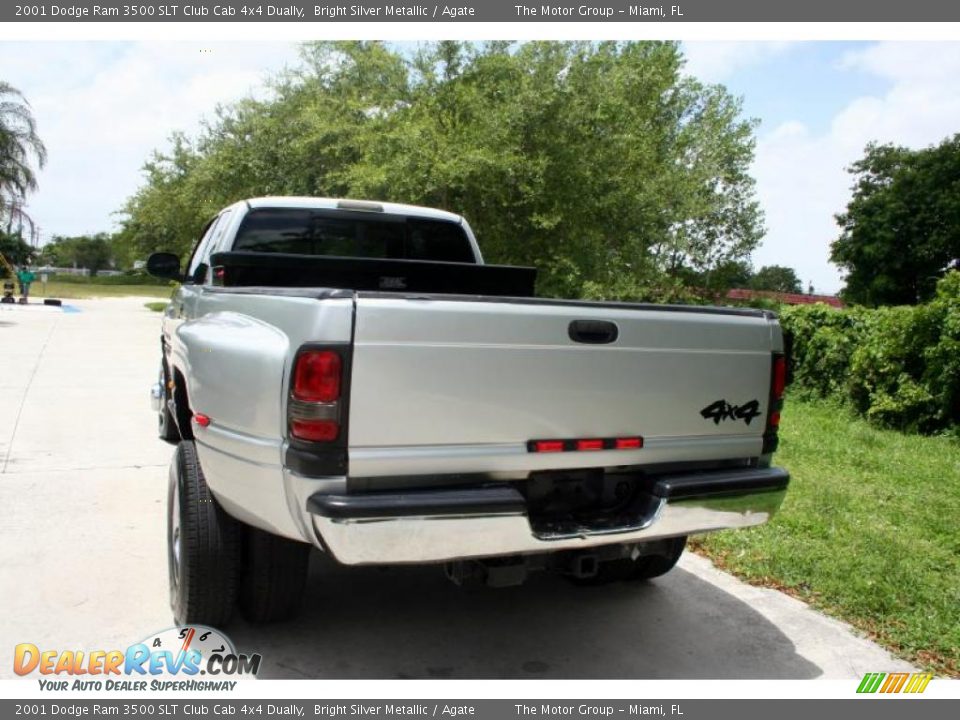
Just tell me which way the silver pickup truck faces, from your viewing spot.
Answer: facing away from the viewer and to the left of the viewer

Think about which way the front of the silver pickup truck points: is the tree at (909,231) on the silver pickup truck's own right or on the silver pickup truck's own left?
on the silver pickup truck's own right

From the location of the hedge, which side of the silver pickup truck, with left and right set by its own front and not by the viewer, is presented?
right
